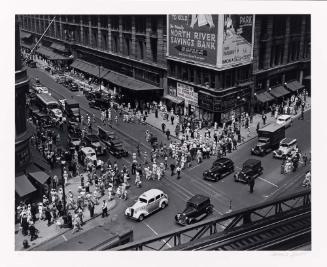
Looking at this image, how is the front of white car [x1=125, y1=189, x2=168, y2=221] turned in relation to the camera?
facing the viewer and to the left of the viewer

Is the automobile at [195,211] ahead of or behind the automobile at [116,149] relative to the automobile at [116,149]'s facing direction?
ahead

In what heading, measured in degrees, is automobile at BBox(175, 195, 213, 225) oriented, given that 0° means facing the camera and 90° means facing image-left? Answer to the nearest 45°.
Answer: approximately 45°
